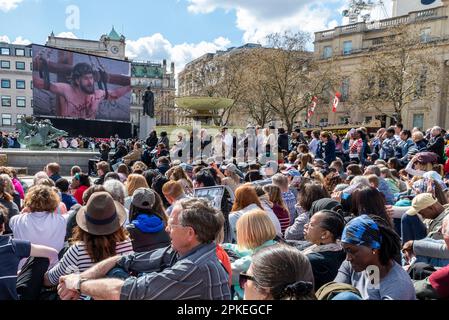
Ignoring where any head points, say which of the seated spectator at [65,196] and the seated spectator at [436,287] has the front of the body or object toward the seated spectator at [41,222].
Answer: the seated spectator at [436,287]

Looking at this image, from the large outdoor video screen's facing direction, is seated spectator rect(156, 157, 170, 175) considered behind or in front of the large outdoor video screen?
in front

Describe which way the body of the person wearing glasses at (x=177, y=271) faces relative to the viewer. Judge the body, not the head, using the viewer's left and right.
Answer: facing to the left of the viewer

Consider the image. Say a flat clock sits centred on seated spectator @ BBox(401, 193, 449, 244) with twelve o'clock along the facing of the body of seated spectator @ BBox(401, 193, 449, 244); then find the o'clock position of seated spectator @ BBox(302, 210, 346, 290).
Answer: seated spectator @ BBox(302, 210, 346, 290) is roughly at 10 o'clock from seated spectator @ BBox(401, 193, 449, 244).

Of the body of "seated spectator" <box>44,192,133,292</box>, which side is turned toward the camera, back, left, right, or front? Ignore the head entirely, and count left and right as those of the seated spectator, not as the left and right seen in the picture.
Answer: back

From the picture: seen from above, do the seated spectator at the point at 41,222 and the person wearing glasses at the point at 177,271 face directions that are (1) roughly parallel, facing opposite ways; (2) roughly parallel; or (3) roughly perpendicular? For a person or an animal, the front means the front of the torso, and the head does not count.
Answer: roughly perpendicular

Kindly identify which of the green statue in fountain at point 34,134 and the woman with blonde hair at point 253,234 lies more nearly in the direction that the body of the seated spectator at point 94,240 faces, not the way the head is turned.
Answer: the green statue in fountain

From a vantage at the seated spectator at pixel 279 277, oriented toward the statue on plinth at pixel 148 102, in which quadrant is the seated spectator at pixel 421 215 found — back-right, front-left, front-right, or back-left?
front-right

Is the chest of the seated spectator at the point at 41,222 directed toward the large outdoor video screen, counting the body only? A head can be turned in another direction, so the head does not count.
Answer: yes

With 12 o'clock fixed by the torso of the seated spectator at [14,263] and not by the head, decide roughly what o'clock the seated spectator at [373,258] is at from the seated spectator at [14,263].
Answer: the seated spectator at [373,258] is roughly at 4 o'clock from the seated spectator at [14,263].

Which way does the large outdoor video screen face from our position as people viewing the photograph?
facing the viewer and to the right of the viewer

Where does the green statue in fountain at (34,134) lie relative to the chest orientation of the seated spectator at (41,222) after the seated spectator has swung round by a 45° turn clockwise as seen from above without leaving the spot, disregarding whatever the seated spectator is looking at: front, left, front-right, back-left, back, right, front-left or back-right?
front-left

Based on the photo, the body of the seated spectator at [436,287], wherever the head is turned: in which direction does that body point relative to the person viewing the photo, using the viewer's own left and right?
facing to the left of the viewer

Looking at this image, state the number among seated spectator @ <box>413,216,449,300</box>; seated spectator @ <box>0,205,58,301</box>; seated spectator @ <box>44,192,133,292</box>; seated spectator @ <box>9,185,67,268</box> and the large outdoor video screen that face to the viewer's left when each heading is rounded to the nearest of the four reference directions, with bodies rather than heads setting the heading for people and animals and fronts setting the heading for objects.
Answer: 1

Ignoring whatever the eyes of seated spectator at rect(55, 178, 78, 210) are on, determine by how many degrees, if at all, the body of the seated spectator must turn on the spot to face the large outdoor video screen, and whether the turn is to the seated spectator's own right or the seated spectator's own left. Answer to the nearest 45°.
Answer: approximately 45° to the seated spectator's own right

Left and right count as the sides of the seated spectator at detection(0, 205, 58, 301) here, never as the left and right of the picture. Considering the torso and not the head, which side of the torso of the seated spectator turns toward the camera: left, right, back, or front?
back

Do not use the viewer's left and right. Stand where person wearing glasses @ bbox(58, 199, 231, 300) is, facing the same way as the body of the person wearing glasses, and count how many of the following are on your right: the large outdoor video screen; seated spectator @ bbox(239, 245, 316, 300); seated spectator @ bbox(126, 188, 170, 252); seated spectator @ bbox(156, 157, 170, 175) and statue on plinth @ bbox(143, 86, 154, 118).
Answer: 4
